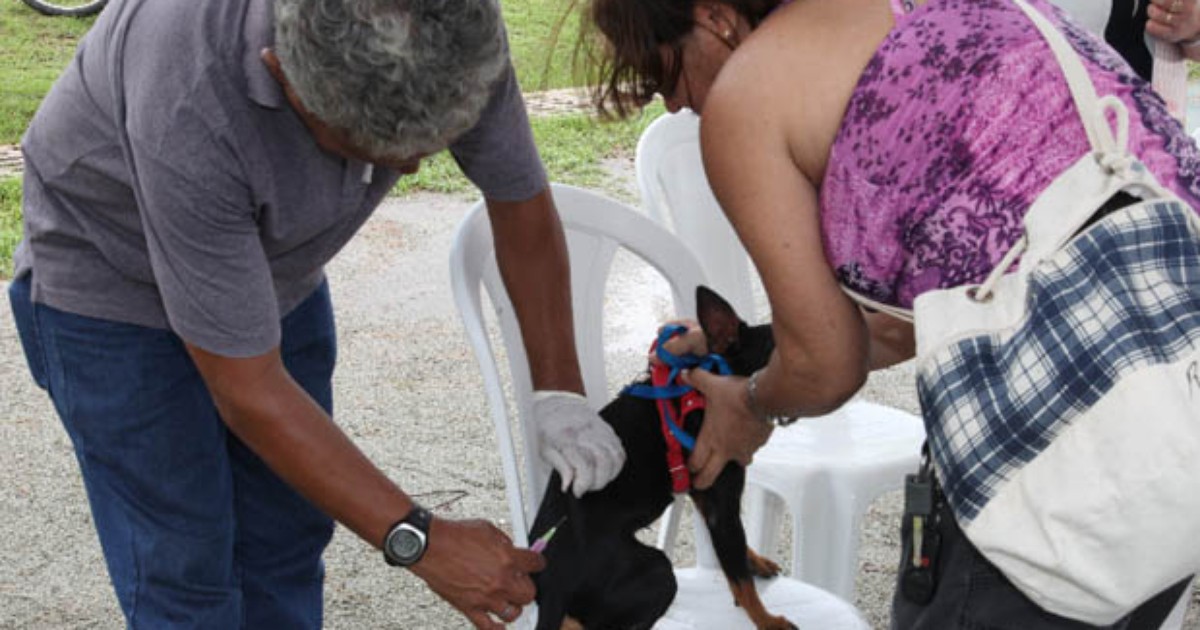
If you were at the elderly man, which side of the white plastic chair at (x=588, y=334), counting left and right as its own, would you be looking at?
right

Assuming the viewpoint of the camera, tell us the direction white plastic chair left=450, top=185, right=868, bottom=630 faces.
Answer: facing the viewer and to the right of the viewer

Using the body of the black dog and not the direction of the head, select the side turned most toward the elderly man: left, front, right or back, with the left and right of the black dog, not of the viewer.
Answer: back

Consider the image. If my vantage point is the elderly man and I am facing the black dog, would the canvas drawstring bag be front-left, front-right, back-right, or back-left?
front-right

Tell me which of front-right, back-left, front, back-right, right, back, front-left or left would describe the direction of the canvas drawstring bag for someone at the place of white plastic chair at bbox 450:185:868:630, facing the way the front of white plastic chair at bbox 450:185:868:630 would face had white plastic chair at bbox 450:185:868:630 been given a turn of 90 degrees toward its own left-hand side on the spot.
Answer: right

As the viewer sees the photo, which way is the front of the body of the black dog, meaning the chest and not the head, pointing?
to the viewer's right
